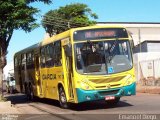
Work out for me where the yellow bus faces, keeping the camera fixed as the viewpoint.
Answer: facing the viewer and to the right of the viewer

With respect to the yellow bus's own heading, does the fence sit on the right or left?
on its left

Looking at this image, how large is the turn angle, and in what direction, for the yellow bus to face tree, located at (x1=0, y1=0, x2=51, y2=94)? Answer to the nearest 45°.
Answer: approximately 180°
